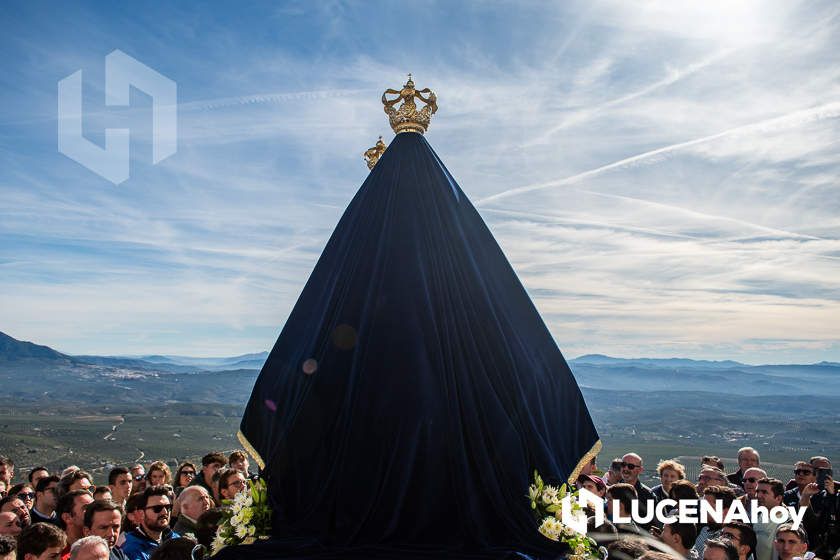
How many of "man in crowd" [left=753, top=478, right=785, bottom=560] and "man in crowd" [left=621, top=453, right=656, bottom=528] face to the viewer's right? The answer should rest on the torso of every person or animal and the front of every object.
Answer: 0

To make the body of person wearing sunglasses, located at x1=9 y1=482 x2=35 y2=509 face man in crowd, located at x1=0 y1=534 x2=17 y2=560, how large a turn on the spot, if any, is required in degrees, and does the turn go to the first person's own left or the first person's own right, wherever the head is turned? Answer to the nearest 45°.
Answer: approximately 45° to the first person's own right

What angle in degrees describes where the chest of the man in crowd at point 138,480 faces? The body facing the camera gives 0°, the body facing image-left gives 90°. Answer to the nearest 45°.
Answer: approximately 315°

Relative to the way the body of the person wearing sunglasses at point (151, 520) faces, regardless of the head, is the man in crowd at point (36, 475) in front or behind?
behind

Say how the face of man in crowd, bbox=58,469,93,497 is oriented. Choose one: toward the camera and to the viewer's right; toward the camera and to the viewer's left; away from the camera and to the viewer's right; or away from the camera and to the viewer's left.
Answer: toward the camera and to the viewer's right

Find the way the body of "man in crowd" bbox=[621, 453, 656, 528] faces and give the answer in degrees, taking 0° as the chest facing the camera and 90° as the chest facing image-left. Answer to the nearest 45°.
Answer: approximately 45°

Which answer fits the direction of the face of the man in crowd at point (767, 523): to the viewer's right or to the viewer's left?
to the viewer's left

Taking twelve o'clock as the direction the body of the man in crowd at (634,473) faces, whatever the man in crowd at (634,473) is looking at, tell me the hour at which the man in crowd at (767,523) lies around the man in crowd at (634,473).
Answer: the man in crowd at (767,523) is roughly at 9 o'clock from the man in crowd at (634,473).

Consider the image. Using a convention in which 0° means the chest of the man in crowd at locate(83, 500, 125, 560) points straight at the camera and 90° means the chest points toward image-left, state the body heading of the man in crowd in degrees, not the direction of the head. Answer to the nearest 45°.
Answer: approximately 315°
